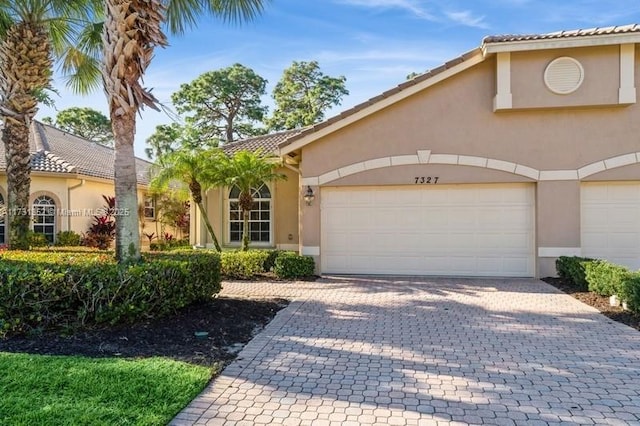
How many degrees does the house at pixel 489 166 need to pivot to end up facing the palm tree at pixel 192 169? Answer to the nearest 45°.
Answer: approximately 90° to its right

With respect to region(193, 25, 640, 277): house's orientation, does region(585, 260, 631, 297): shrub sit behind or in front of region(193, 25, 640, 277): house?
in front

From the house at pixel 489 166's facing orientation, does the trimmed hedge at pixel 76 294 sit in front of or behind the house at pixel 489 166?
in front

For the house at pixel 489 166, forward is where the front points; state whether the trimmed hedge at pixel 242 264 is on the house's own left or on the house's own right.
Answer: on the house's own right

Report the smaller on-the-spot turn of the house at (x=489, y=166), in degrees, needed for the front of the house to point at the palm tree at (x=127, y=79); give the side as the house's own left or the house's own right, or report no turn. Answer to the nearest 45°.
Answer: approximately 45° to the house's own right

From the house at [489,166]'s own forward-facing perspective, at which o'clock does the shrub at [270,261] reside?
The shrub is roughly at 3 o'clock from the house.

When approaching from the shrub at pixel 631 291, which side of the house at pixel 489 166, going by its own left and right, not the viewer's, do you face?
front

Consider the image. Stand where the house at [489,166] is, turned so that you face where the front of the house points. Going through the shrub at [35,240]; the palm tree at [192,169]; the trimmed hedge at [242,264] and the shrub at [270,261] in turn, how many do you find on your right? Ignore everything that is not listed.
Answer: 4

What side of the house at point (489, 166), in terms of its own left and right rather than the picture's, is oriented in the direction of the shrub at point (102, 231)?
right

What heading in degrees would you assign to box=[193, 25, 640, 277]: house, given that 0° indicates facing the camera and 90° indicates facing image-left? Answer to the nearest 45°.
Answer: approximately 0°

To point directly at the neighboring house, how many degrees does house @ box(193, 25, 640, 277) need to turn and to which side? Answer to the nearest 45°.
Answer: approximately 90° to its right
